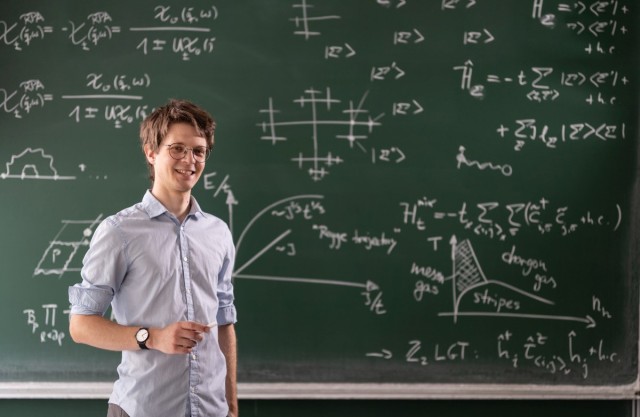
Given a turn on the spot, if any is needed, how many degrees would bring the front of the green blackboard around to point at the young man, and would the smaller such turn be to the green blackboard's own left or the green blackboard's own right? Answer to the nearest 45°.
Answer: approximately 45° to the green blackboard's own right

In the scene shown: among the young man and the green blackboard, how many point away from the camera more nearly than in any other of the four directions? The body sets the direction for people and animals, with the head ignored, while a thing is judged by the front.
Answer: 0

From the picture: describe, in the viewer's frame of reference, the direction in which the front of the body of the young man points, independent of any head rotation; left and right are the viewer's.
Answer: facing the viewer and to the right of the viewer

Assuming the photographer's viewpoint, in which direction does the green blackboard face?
facing the viewer
